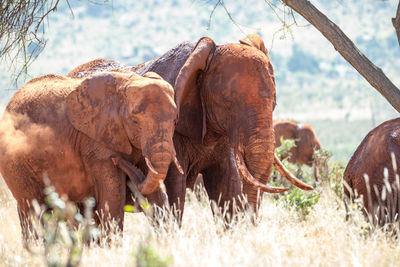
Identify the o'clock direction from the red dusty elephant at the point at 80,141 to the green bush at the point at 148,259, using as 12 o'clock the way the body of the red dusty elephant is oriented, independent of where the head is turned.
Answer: The green bush is roughly at 1 o'clock from the red dusty elephant.

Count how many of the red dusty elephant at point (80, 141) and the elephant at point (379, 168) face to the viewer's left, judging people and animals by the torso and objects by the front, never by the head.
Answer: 0

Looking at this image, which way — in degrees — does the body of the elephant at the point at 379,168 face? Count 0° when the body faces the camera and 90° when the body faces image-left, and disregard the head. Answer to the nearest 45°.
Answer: approximately 270°

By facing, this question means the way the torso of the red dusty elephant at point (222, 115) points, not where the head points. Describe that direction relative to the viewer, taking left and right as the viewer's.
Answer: facing the viewer and to the right of the viewer

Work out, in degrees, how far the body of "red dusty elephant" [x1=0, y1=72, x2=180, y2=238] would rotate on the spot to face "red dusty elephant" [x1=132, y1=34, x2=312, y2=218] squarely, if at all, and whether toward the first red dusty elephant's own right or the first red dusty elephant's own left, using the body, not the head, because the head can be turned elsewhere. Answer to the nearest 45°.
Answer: approximately 45° to the first red dusty elephant's own left

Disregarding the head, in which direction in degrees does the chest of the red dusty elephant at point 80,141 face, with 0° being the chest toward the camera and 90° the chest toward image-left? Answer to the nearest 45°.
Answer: approximately 315°

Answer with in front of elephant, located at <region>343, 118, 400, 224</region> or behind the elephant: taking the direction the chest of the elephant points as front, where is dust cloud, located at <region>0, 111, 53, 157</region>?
behind

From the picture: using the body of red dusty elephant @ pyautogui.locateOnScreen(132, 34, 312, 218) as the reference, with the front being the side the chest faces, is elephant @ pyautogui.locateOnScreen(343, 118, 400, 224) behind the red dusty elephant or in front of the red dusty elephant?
in front

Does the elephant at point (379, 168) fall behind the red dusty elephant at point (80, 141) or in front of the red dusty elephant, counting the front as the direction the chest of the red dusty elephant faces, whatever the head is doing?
in front

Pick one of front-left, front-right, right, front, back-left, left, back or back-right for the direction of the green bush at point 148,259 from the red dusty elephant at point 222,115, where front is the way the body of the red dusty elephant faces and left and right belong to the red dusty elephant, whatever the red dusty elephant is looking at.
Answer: front-right

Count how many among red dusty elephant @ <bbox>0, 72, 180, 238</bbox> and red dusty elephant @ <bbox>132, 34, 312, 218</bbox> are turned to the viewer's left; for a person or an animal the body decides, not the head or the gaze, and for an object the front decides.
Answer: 0

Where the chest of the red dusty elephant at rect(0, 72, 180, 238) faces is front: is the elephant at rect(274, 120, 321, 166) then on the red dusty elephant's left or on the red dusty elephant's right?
on the red dusty elephant's left
